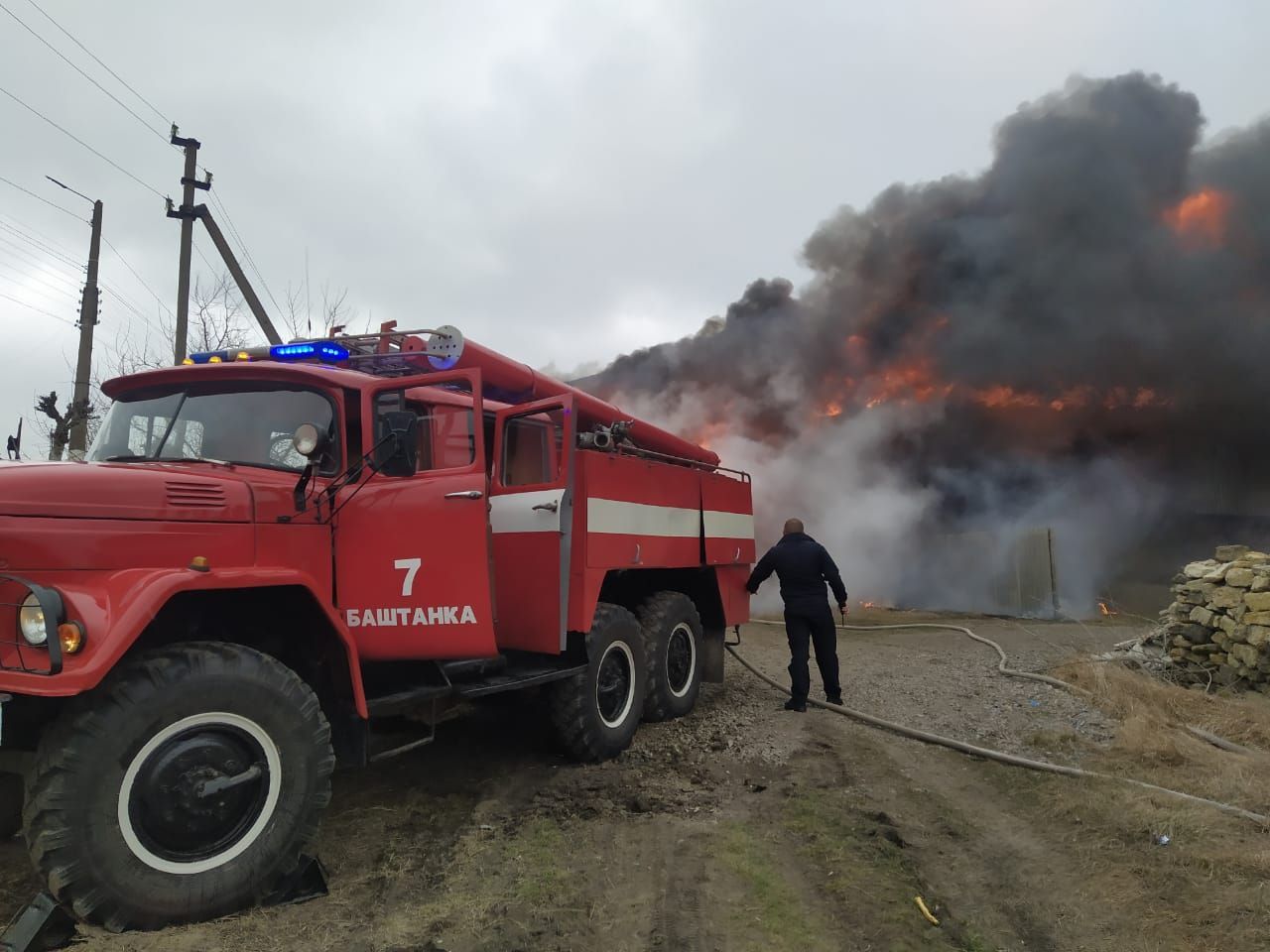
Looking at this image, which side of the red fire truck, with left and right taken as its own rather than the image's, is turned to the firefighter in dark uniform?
back

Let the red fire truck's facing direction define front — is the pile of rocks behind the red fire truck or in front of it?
behind

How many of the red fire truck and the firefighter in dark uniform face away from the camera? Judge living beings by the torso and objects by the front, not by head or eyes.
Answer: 1

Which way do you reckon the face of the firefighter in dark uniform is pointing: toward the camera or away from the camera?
away from the camera

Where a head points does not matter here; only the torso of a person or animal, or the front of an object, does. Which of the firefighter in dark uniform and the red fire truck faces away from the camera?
the firefighter in dark uniform

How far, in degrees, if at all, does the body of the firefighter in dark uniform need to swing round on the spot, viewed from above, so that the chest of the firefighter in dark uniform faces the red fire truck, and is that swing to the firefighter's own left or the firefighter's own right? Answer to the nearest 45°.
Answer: approximately 135° to the firefighter's own left

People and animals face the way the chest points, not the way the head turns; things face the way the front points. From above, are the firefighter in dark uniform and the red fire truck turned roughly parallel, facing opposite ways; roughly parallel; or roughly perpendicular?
roughly parallel, facing opposite ways

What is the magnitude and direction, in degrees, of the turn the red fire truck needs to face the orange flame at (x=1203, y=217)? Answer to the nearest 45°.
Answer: approximately 180°

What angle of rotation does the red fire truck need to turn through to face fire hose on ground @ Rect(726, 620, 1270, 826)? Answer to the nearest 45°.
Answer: approximately 135° to its left

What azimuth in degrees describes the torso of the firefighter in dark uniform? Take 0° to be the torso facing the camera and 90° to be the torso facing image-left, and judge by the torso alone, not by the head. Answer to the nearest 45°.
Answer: approximately 180°

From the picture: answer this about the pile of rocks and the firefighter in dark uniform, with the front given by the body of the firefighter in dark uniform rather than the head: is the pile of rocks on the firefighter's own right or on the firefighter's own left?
on the firefighter's own right

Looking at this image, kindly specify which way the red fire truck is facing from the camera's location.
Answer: facing the viewer and to the left of the viewer
